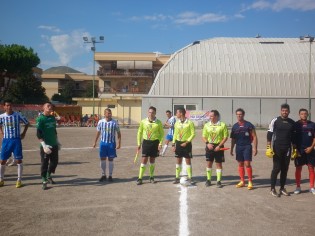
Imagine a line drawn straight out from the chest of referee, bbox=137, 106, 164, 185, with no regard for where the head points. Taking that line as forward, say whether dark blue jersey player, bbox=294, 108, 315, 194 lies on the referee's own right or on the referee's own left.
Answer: on the referee's own left

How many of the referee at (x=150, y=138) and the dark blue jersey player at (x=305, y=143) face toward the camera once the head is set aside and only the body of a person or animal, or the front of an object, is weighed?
2

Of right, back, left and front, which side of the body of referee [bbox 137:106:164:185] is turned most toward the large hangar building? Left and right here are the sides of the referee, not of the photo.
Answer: back

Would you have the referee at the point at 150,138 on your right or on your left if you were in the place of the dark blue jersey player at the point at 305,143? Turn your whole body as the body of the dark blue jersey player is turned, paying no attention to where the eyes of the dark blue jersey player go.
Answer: on your right

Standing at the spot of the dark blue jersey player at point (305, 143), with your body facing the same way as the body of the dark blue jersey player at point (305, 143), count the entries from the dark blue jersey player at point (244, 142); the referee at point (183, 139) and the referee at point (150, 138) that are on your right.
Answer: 3

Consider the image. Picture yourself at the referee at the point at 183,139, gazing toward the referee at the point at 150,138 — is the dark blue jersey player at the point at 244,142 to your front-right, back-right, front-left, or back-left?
back-left

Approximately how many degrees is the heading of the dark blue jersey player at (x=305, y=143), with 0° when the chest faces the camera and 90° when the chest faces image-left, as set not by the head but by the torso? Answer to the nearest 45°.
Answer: approximately 0°

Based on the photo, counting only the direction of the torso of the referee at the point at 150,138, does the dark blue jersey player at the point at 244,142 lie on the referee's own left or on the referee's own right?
on the referee's own left

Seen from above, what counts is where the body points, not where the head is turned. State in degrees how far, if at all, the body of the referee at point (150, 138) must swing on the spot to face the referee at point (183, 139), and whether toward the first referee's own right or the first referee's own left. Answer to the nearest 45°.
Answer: approximately 90° to the first referee's own left
